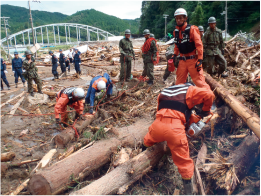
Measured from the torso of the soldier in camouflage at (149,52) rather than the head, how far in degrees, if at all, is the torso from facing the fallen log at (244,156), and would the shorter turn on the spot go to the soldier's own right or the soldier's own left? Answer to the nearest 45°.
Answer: approximately 45° to the soldier's own left

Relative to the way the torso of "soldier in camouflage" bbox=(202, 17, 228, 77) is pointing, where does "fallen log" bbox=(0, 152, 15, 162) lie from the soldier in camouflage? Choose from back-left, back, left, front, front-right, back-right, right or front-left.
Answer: front-right

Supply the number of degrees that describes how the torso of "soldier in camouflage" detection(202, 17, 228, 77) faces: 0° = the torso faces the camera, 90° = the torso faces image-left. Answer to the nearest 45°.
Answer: approximately 0°

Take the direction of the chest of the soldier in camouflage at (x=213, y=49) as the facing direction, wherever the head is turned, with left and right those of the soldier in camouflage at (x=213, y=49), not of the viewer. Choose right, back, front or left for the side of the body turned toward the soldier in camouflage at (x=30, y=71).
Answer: right

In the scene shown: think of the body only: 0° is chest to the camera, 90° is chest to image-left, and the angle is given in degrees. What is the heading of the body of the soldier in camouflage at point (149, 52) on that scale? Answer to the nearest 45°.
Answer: approximately 45°

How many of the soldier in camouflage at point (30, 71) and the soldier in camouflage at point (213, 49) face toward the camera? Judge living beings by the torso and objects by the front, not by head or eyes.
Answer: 2

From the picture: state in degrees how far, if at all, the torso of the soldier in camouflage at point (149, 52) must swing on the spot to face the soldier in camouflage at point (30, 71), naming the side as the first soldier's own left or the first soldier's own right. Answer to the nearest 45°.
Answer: approximately 45° to the first soldier's own right

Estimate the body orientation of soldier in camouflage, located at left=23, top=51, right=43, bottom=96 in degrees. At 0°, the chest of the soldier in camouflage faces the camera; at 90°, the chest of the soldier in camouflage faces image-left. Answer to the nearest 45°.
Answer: approximately 0°

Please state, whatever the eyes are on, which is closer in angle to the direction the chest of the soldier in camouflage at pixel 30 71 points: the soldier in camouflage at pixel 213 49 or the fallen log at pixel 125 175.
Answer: the fallen log
